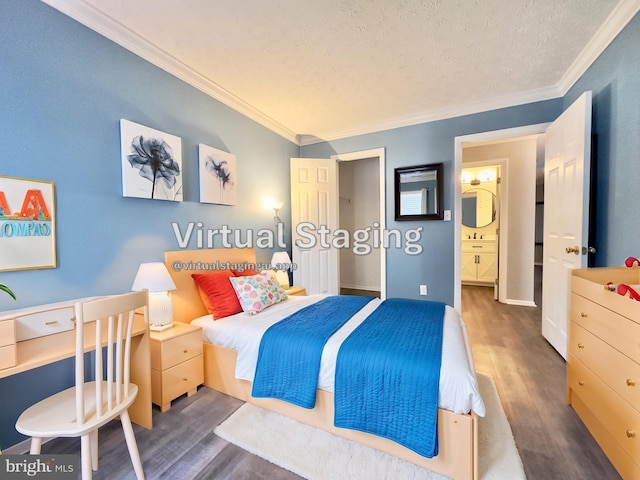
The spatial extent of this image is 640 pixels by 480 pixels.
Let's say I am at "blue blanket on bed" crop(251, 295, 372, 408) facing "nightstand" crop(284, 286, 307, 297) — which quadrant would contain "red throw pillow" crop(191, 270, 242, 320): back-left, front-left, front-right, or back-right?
front-left

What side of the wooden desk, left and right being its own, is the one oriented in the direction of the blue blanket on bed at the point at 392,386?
front

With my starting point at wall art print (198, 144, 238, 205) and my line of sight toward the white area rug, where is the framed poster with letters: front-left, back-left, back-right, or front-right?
front-right

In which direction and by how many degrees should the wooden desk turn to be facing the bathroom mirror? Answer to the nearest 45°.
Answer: approximately 45° to its left

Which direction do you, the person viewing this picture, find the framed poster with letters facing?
facing the viewer and to the right of the viewer

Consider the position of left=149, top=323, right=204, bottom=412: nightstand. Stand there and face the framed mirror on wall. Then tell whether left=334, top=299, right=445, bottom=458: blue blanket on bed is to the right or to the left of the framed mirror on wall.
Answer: right

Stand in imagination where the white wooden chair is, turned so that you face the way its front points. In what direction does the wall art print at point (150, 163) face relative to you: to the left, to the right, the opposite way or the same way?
the opposite way

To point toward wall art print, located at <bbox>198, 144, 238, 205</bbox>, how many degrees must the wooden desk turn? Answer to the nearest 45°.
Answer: approximately 90° to its left

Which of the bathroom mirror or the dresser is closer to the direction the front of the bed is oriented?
the dresser

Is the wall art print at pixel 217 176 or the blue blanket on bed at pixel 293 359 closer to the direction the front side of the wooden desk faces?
the blue blanket on bed

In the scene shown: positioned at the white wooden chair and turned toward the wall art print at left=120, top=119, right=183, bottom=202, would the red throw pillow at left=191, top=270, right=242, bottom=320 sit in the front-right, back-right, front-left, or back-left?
front-right

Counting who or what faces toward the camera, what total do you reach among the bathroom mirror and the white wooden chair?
1

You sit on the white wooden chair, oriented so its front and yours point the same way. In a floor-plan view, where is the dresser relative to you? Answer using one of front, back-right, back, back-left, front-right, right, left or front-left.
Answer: back

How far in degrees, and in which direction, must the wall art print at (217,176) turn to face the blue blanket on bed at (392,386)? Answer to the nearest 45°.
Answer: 0° — it already faces it

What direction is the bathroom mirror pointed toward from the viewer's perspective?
toward the camera

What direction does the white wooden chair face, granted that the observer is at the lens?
facing away from the viewer and to the left of the viewer

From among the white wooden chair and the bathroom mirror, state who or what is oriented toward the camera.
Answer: the bathroom mirror
